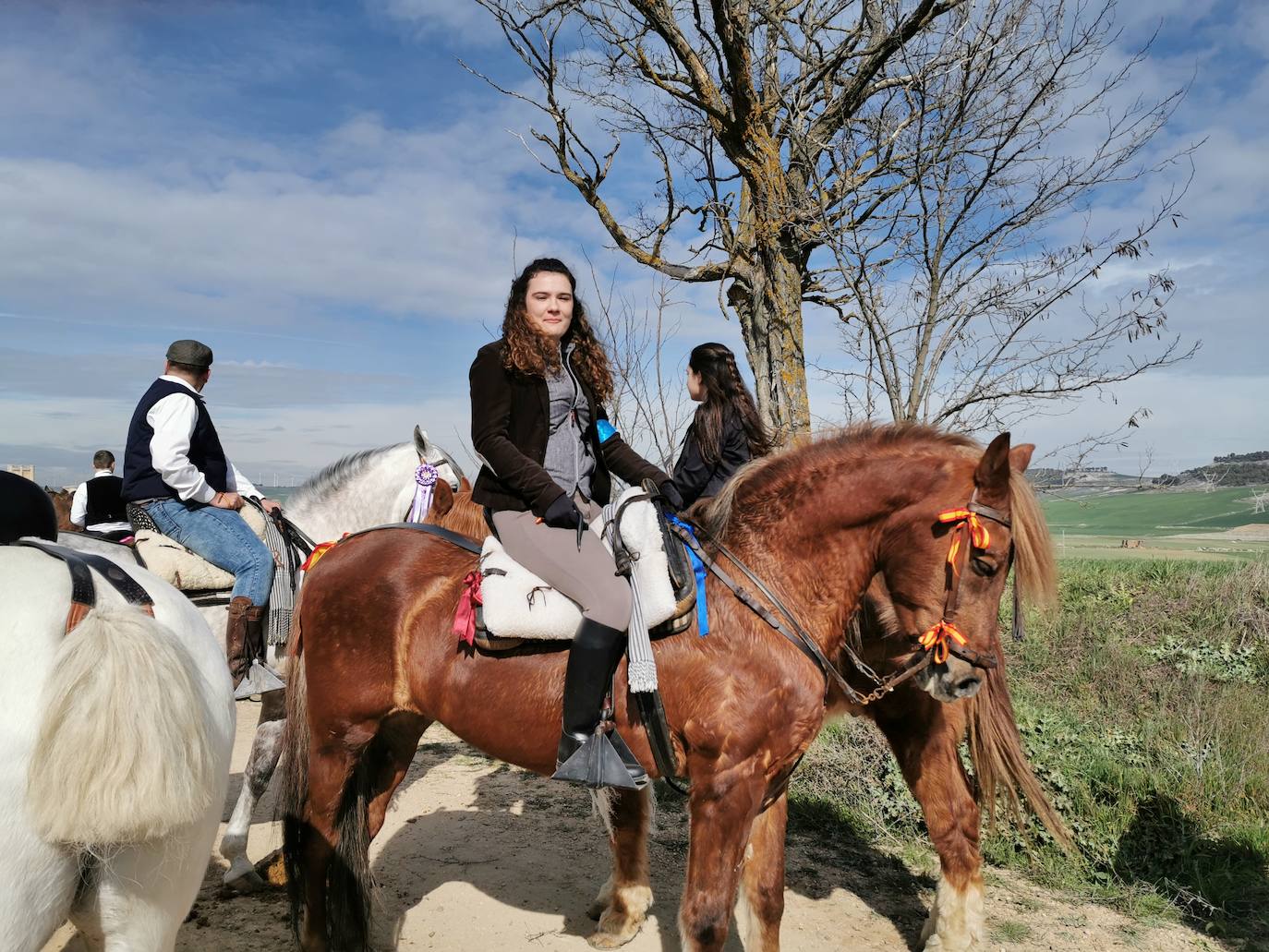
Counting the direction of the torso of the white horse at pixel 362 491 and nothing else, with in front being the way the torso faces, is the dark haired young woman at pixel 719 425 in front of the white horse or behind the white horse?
in front

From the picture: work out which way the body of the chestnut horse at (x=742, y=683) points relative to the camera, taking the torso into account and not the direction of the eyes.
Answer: to the viewer's right

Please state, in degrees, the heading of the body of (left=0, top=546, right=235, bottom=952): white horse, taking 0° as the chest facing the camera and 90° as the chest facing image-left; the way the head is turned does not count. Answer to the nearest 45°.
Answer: approximately 180°

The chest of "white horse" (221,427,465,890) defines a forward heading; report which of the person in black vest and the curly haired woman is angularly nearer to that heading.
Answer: the curly haired woman

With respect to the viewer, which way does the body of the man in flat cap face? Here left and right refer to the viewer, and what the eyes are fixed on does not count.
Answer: facing to the right of the viewer

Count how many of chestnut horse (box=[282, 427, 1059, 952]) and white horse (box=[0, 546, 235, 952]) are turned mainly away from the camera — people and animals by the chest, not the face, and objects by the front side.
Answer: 1

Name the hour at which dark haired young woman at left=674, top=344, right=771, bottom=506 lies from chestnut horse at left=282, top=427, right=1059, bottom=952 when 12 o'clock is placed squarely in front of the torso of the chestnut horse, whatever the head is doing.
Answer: The dark haired young woman is roughly at 9 o'clock from the chestnut horse.

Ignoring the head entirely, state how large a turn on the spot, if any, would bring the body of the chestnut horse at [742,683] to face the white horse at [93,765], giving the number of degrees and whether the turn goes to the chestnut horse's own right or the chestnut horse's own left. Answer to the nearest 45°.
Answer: approximately 135° to the chestnut horse's own right

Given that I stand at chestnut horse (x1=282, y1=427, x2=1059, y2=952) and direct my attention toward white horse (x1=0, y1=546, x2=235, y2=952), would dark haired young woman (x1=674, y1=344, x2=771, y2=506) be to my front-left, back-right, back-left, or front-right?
back-right

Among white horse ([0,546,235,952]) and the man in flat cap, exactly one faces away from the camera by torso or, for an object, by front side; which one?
the white horse

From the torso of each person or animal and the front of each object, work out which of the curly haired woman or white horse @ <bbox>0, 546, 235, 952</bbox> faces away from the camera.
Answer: the white horse

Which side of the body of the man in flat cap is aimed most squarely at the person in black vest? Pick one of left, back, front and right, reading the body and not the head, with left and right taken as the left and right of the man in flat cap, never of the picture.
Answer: left
